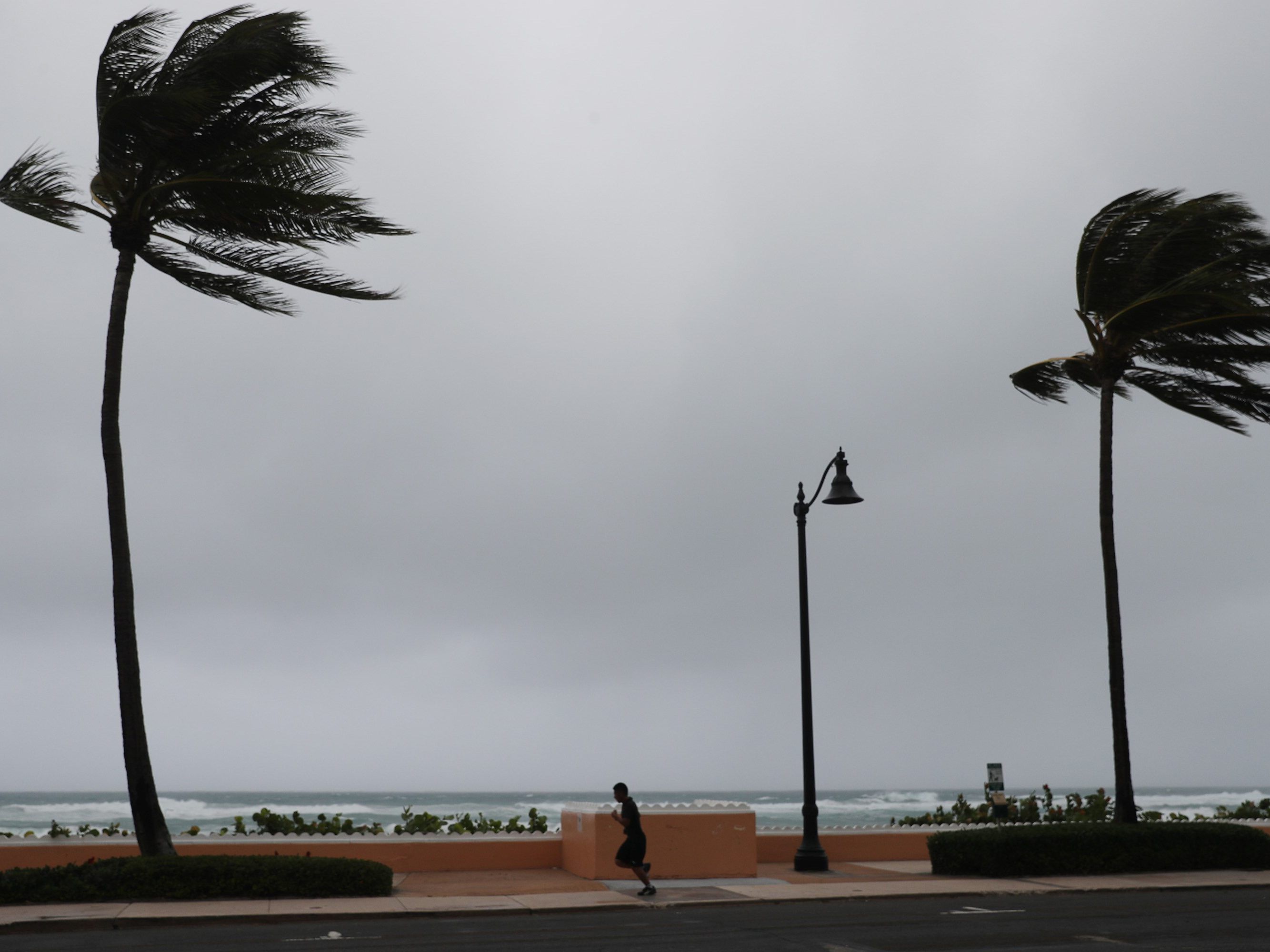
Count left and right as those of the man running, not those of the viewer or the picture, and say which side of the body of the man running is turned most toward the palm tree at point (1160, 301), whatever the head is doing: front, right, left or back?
back

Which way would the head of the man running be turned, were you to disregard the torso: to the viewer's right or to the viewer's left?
to the viewer's left

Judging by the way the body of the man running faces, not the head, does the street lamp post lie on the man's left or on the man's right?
on the man's right

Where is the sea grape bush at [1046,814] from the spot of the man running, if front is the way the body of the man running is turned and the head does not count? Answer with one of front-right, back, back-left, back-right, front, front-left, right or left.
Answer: back-right

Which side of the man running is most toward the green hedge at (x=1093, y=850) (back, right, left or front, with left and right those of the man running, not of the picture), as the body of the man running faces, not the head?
back

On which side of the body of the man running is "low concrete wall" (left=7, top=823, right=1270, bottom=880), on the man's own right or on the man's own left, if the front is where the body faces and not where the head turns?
on the man's own right

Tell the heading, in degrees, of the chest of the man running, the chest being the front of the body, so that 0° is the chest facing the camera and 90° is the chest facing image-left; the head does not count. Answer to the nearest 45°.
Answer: approximately 90°

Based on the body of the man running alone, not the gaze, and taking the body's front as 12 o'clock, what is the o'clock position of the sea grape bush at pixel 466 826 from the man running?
The sea grape bush is roughly at 2 o'clock from the man running.
